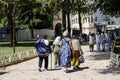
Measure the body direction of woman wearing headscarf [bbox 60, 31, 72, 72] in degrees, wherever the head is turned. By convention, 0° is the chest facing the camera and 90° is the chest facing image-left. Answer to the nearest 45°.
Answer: approximately 180°

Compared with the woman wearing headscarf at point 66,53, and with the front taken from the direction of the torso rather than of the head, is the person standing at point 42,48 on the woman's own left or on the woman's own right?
on the woman's own left

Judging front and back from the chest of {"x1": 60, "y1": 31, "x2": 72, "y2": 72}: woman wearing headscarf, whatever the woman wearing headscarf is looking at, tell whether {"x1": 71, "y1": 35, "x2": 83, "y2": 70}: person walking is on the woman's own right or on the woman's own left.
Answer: on the woman's own right
